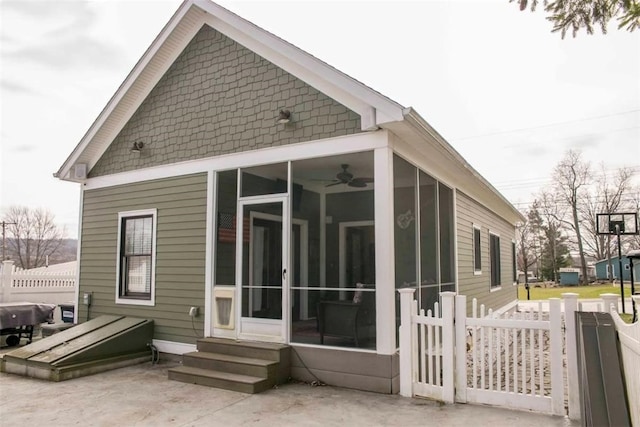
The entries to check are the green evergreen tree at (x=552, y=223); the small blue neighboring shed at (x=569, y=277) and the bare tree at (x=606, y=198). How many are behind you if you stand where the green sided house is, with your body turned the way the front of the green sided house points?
3

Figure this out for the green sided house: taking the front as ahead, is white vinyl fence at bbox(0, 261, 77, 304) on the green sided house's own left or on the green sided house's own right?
on the green sided house's own right

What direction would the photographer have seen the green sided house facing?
facing the viewer and to the left of the viewer

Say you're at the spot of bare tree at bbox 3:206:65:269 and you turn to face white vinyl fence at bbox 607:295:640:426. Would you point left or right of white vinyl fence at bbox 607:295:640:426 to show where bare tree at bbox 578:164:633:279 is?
left

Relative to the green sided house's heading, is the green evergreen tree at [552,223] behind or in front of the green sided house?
behind

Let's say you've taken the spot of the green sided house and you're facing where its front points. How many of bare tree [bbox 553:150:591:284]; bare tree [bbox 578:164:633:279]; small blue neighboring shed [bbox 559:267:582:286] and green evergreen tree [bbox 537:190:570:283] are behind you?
4

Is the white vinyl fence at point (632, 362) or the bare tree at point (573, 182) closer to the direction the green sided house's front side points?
the white vinyl fence

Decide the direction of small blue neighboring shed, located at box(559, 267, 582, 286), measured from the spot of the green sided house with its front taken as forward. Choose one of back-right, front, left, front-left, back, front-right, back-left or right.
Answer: back

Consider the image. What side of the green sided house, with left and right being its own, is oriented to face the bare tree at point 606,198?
back

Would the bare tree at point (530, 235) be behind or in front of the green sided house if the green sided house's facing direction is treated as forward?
behind

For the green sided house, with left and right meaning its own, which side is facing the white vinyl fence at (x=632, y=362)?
left

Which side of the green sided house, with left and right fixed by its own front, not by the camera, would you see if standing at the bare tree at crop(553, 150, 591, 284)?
back
